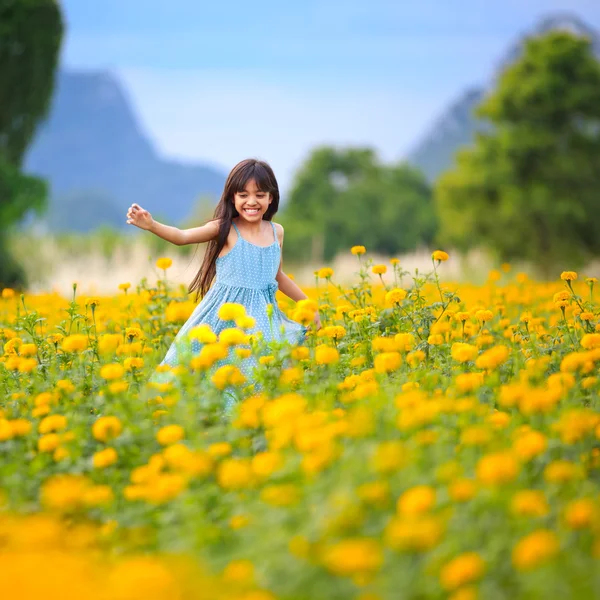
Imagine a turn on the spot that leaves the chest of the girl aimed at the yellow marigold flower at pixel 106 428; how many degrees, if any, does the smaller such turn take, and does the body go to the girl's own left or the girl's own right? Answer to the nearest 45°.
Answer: approximately 45° to the girl's own right

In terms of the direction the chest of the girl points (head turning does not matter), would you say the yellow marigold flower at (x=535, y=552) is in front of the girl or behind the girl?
in front

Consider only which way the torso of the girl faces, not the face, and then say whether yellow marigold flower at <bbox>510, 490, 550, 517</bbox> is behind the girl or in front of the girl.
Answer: in front

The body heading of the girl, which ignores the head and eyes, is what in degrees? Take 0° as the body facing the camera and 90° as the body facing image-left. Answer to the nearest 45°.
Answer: approximately 315°

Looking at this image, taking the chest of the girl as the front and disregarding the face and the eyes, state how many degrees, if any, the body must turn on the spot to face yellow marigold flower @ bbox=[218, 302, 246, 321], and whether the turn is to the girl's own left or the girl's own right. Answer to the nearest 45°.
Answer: approximately 45° to the girl's own right

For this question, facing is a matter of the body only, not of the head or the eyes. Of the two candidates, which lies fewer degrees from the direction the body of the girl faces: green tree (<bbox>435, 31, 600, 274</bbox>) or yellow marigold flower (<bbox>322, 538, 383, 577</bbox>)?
the yellow marigold flower
